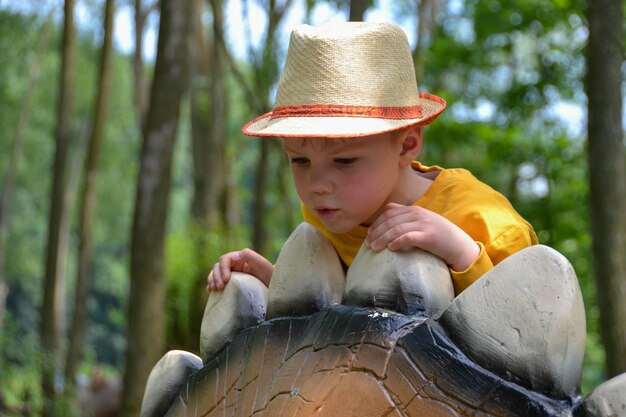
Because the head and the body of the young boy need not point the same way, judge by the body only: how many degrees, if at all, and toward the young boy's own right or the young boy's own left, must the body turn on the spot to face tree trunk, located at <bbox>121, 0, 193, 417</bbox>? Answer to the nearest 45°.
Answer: approximately 135° to the young boy's own right

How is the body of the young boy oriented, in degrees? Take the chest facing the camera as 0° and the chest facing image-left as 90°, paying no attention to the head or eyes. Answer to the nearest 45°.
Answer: approximately 45°

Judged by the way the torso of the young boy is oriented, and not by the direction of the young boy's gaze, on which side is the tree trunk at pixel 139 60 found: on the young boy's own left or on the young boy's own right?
on the young boy's own right

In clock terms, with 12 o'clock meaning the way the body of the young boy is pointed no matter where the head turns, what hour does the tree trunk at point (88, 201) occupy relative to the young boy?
The tree trunk is roughly at 4 o'clock from the young boy.

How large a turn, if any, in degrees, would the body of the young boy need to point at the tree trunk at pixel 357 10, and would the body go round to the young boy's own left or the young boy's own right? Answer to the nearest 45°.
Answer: approximately 135° to the young boy's own right

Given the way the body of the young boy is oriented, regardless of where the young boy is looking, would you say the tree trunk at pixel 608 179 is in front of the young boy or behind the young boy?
behind

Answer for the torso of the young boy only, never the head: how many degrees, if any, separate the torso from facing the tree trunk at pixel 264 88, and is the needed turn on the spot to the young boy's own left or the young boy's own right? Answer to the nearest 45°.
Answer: approximately 135° to the young boy's own right

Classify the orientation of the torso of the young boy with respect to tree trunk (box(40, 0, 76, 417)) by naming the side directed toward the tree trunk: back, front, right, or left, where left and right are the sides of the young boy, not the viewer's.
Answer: right
